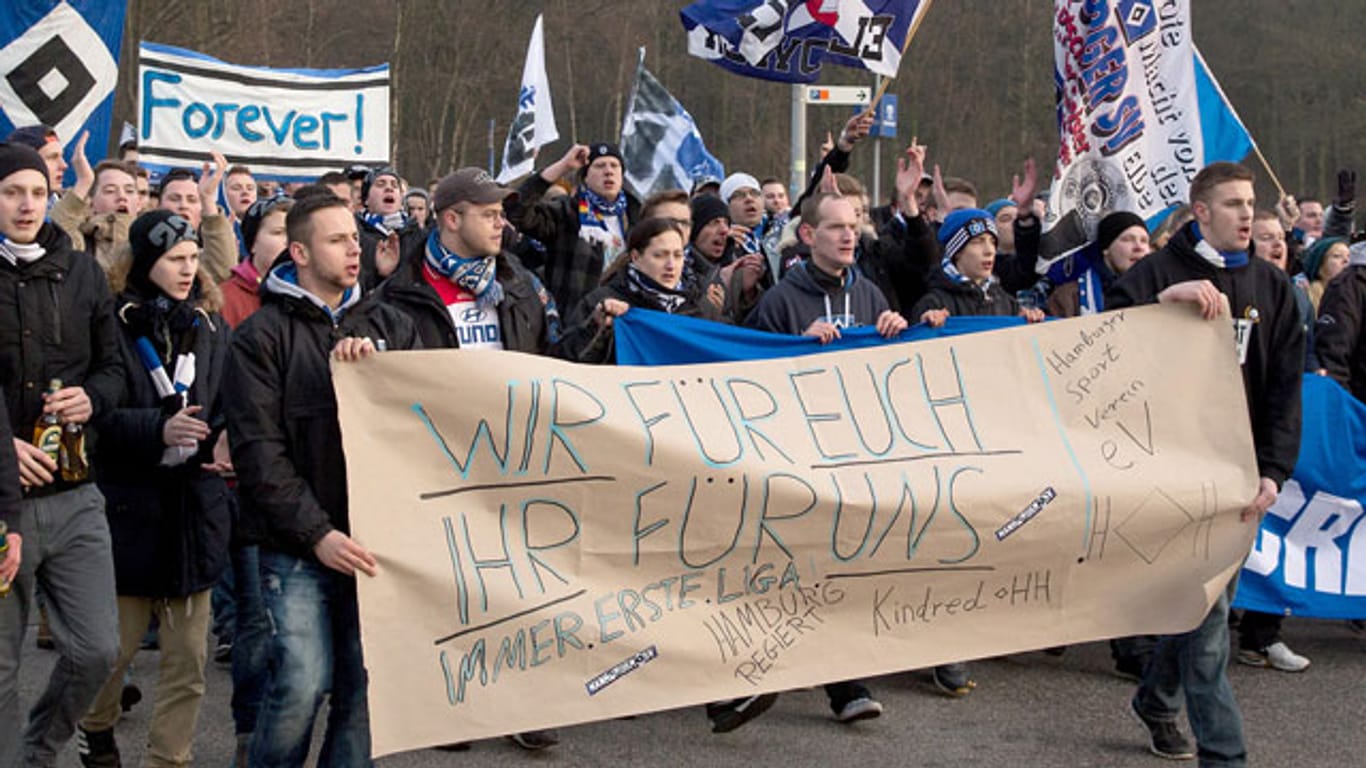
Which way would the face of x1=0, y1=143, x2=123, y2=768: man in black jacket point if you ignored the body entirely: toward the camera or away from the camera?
toward the camera

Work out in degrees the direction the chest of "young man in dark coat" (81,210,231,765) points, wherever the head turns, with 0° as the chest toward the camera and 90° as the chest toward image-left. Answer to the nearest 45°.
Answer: approximately 315°

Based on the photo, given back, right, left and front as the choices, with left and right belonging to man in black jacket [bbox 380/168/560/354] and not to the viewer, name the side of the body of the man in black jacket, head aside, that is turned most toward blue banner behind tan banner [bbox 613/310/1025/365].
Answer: left

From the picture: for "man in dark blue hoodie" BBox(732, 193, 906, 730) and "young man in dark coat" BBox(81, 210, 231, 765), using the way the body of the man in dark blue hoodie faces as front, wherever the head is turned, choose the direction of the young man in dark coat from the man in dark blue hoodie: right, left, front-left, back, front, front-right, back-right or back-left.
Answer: right

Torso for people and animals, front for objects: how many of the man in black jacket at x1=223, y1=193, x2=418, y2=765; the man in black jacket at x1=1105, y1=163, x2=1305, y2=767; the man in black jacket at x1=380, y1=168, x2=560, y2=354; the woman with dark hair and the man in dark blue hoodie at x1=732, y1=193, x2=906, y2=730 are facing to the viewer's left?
0

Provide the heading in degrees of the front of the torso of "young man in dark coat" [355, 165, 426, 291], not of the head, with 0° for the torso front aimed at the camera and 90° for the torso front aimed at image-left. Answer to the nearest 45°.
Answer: approximately 315°

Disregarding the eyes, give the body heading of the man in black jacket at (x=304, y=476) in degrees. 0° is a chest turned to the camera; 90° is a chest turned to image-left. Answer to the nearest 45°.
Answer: approximately 315°

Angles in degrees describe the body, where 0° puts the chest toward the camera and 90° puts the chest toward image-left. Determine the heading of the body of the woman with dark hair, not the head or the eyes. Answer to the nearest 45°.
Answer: approximately 315°

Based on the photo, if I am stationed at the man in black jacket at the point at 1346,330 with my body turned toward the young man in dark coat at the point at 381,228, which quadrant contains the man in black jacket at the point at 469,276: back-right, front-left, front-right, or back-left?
front-left

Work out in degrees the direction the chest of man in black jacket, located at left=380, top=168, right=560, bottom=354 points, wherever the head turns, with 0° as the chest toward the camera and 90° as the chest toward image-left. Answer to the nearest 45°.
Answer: approximately 315°

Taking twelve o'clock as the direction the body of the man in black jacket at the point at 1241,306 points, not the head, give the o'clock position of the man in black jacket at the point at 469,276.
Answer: the man in black jacket at the point at 469,276 is roughly at 4 o'clock from the man in black jacket at the point at 1241,306.

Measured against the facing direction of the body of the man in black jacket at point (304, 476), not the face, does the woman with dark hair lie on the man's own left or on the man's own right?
on the man's own left

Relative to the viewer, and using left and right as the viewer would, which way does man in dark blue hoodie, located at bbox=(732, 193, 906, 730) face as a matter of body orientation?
facing the viewer and to the right of the viewer
